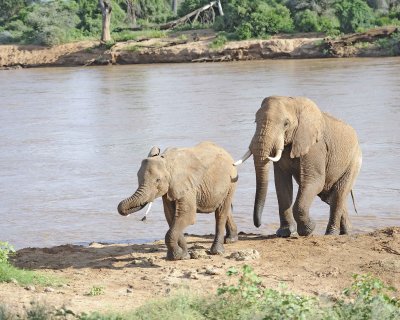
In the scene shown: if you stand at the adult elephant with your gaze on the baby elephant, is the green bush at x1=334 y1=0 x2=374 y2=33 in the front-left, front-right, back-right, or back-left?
back-right

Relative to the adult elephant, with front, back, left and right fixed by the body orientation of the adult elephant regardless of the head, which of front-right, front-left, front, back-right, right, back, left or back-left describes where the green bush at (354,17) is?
back-right

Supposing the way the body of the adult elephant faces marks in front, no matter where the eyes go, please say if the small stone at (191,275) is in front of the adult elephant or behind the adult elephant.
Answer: in front

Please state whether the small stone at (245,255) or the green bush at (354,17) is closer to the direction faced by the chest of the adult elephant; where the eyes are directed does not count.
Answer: the small stone

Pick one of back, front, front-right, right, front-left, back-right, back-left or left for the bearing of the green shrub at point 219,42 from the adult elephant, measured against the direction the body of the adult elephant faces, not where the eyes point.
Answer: back-right

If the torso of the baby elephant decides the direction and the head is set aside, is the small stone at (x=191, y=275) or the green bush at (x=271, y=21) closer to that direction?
the small stone

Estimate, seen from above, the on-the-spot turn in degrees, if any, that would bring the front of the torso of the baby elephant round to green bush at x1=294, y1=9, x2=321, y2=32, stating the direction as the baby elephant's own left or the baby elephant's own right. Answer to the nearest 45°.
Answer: approximately 135° to the baby elephant's own right

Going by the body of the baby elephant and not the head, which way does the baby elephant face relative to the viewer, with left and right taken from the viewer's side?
facing the viewer and to the left of the viewer

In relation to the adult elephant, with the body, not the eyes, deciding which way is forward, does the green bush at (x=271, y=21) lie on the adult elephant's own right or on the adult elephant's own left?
on the adult elephant's own right

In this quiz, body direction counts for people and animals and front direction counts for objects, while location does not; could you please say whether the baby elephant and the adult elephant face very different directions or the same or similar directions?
same or similar directions

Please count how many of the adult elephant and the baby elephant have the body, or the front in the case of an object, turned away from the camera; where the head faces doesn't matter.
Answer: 0
